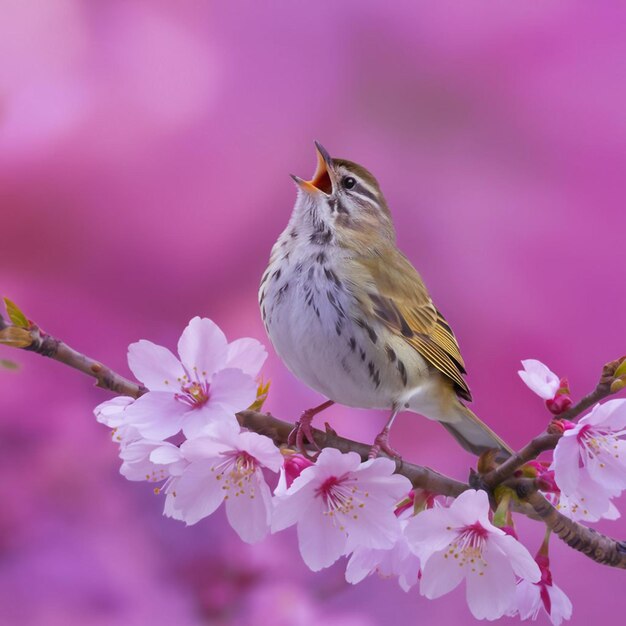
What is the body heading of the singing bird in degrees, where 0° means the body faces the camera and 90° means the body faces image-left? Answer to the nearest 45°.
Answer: approximately 45°
